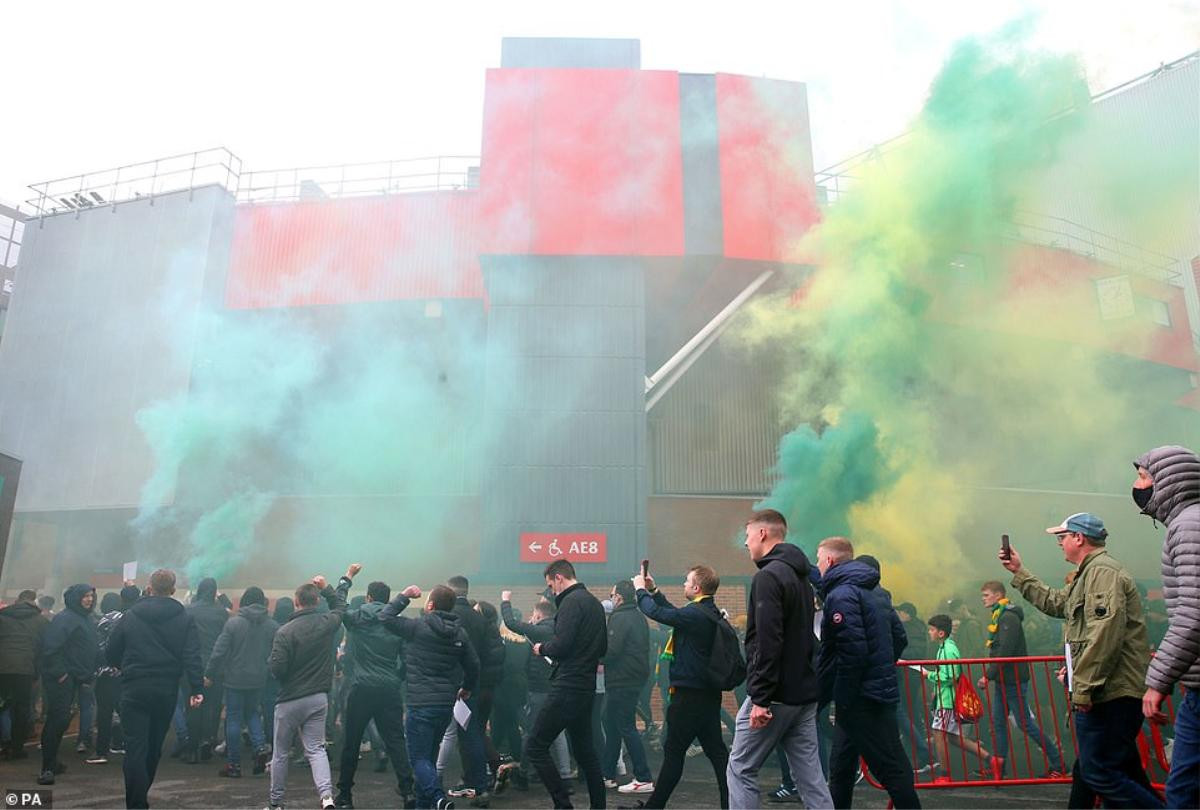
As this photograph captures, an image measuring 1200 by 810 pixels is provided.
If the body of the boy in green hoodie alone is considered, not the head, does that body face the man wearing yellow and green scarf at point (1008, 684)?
no

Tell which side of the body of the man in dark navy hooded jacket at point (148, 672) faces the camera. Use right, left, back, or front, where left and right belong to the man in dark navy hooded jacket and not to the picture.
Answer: back

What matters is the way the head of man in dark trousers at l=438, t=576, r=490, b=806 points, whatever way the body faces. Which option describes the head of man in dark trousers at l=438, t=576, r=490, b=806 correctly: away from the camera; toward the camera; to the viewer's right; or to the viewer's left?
away from the camera

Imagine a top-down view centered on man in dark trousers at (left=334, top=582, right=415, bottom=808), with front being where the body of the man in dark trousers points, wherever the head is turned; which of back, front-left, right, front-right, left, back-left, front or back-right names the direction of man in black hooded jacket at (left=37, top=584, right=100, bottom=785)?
front-left

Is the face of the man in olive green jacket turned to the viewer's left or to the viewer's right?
to the viewer's left

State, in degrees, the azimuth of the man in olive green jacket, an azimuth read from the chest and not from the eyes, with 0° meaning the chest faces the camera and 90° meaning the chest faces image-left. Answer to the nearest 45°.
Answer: approximately 90°

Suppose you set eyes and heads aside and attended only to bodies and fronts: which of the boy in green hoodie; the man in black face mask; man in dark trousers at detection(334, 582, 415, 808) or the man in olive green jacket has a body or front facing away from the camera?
the man in dark trousers

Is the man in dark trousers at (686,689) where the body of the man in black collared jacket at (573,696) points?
no

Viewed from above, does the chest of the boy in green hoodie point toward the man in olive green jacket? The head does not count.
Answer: no

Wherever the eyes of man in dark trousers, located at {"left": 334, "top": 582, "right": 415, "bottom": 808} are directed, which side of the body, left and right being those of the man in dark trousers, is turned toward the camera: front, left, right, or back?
back

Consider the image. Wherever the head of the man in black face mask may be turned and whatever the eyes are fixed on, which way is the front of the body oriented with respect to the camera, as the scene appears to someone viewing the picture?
to the viewer's left

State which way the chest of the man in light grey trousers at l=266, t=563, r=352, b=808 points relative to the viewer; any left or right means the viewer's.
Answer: facing away from the viewer

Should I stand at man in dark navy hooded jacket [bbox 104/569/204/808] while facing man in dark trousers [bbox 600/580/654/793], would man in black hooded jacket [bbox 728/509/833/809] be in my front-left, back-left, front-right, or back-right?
front-right
